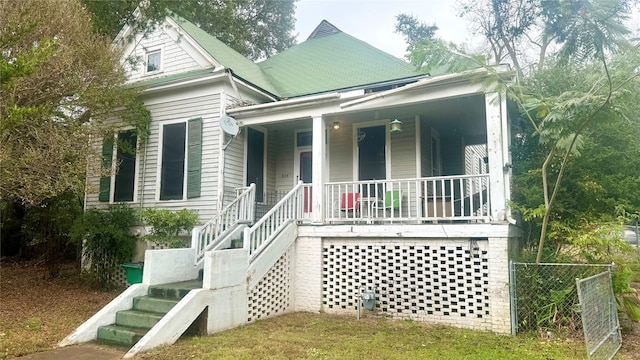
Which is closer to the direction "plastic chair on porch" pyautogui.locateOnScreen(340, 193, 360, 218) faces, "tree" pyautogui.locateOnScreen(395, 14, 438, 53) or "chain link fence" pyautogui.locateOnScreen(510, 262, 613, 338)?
the chain link fence

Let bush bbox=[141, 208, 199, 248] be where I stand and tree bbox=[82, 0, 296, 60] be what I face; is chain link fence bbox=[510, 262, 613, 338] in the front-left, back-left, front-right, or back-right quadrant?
back-right

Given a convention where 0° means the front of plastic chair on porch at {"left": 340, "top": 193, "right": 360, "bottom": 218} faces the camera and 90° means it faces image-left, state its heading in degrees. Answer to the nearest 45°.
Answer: approximately 0°

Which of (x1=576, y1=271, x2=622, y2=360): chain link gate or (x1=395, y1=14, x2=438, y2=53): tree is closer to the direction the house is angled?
the chain link gate

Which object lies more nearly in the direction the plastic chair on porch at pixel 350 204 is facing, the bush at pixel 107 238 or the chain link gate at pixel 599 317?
the chain link gate

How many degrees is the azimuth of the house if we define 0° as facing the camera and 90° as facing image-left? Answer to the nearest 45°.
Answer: approximately 45°

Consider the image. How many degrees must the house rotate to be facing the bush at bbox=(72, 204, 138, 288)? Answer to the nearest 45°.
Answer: approximately 45° to its right

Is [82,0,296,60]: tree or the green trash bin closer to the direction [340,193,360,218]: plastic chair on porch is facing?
the green trash bin

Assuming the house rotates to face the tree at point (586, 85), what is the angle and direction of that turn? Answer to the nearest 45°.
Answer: approximately 90° to its left

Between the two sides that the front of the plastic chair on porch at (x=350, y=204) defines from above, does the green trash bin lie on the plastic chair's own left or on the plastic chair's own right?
on the plastic chair's own right
